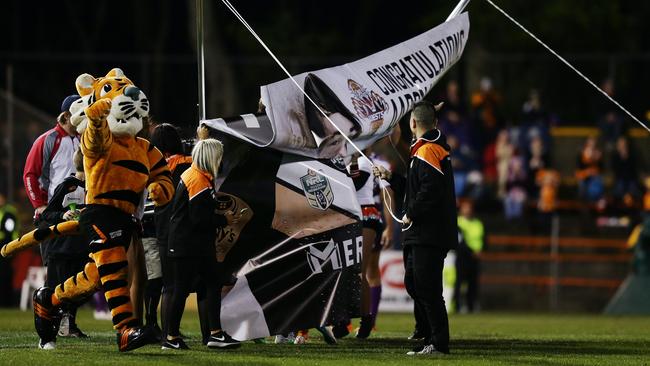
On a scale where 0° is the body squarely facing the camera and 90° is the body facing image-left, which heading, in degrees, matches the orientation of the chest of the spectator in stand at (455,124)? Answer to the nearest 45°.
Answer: approximately 0°

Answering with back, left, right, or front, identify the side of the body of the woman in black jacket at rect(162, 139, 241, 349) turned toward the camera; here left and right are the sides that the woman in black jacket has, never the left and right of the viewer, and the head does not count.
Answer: right

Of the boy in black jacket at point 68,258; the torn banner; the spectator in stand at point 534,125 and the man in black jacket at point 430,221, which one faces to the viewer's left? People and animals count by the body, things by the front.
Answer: the man in black jacket at point 430,221

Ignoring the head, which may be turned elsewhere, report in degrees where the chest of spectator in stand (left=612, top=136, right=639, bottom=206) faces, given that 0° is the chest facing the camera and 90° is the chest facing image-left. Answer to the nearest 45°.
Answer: approximately 0°

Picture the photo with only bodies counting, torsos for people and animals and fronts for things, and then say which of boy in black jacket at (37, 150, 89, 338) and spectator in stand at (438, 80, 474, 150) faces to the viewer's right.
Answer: the boy in black jacket

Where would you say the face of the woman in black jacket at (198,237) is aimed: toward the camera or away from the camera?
away from the camera

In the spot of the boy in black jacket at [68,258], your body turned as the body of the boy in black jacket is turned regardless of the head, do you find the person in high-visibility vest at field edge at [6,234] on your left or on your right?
on your left

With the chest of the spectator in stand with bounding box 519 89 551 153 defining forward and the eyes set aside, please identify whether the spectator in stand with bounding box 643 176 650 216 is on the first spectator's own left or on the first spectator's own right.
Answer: on the first spectator's own left

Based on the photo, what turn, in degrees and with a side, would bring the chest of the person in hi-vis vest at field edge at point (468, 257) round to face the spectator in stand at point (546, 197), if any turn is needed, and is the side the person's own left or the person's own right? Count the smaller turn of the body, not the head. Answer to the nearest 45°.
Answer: approximately 180°

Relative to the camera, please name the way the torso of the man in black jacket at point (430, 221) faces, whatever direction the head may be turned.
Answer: to the viewer's left
